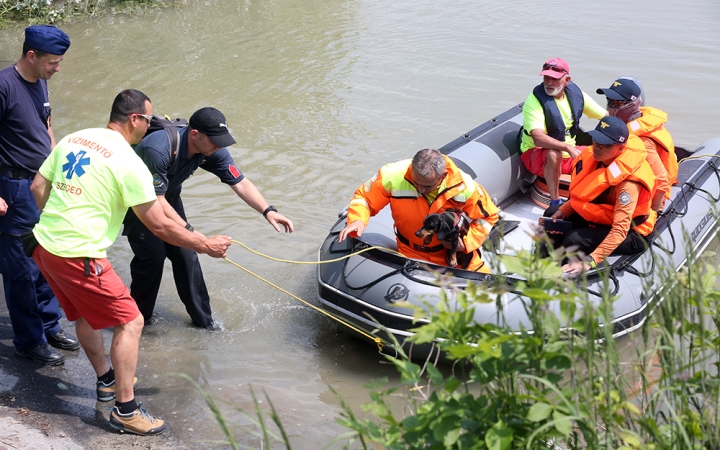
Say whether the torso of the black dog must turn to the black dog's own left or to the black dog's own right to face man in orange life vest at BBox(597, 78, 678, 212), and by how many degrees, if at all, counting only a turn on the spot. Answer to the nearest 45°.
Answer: approximately 180°

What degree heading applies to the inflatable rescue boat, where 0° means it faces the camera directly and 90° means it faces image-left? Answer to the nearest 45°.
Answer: approximately 45°

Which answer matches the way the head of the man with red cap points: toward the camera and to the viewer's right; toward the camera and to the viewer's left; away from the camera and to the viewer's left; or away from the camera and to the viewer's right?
toward the camera and to the viewer's left

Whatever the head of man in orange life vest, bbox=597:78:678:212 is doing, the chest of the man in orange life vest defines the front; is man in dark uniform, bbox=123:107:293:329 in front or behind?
in front

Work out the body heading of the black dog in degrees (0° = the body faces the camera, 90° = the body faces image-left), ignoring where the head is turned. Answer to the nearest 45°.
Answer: approximately 45°

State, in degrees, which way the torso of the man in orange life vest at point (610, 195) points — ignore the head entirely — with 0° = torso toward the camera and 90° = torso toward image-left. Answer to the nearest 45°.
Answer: approximately 45°

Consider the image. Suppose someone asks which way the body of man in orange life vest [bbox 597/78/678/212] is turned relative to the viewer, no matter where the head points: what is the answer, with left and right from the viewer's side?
facing to the left of the viewer

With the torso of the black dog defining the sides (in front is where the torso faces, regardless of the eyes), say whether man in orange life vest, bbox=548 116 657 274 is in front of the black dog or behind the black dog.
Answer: behind
